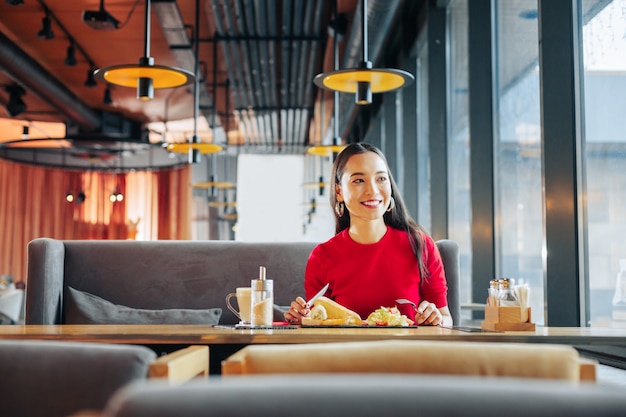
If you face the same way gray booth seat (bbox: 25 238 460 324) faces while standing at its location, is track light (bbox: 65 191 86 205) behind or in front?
behind

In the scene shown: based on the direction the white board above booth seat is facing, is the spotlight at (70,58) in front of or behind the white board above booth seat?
in front

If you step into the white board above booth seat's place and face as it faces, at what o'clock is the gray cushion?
The gray cushion is roughly at 12 o'clock from the white board above booth seat.

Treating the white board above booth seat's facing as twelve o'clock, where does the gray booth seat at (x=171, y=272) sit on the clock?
The gray booth seat is roughly at 12 o'clock from the white board above booth seat.

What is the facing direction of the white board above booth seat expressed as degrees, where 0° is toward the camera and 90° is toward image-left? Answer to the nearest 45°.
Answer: approximately 0°

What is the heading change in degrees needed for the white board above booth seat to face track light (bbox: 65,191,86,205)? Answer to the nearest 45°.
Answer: approximately 135° to its right

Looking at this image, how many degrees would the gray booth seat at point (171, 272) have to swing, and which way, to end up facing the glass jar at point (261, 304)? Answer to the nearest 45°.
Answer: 0° — it already faces it

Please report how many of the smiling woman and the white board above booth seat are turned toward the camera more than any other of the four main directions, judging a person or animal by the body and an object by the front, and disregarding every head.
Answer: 2

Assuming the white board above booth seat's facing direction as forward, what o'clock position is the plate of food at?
The plate of food is roughly at 12 o'clock from the white board above booth seat.

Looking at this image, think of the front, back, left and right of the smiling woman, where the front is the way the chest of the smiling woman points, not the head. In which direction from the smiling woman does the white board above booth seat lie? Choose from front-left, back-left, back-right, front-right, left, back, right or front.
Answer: back
